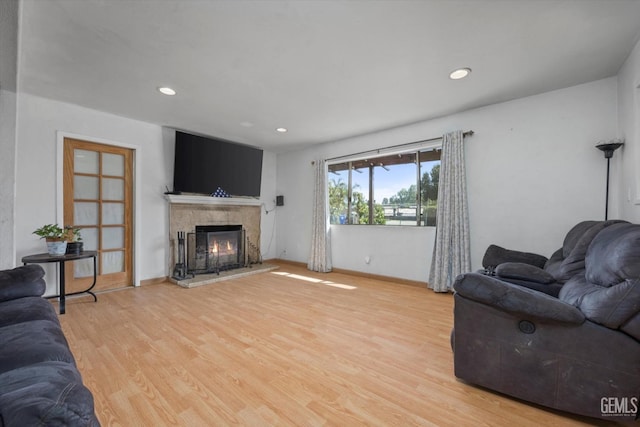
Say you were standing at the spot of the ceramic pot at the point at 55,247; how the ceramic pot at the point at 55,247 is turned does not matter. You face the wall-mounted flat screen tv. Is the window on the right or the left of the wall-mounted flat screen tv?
right

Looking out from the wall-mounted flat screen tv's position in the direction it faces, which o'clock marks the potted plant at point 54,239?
The potted plant is roughly at 3 o'clock from the wall-mounted flat screen tv.

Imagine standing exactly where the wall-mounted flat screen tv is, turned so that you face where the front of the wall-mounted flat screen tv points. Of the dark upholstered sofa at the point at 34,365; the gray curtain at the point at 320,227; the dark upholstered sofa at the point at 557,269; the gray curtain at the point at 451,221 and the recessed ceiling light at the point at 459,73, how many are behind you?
0

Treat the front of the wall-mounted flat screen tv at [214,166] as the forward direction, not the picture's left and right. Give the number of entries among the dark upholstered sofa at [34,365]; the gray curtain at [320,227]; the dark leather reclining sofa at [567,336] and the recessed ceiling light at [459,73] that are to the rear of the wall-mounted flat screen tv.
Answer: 0

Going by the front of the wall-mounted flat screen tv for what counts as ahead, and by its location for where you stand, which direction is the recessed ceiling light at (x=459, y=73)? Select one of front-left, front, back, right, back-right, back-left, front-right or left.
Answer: front

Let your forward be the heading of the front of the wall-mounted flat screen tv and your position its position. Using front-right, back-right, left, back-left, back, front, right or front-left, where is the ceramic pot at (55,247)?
right

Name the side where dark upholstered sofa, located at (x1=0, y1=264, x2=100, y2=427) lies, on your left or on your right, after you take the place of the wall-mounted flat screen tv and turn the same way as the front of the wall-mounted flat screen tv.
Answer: on your right

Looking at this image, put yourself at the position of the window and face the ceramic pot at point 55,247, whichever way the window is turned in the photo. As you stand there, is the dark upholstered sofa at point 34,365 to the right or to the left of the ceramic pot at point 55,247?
left

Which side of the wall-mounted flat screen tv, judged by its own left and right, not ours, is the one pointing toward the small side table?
right

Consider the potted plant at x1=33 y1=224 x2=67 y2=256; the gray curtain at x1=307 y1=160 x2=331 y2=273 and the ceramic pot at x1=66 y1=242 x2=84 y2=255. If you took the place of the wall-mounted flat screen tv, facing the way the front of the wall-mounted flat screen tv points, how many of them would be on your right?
2

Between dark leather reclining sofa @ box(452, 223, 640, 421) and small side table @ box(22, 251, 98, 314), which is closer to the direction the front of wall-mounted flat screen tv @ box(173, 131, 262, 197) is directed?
the dark leather reclining sofa

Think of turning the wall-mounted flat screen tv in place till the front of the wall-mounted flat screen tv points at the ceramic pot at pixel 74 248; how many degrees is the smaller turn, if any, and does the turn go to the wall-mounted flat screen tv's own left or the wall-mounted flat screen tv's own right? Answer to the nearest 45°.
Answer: approximately 90° to the wall-mounted flat screen tv's own right

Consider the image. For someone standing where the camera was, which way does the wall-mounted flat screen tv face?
facing the viewer and to the right of the viewer

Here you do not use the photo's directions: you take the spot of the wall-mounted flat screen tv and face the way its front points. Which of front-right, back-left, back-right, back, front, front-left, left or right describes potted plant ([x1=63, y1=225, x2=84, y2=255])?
right
